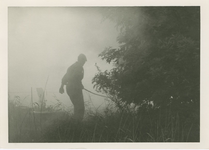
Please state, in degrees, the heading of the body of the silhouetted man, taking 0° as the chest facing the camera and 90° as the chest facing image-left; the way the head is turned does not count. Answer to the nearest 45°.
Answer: approximately 270°

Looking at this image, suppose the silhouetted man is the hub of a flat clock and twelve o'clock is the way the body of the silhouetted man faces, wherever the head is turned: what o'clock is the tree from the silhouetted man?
The tree is roughly at 12 o'clock from the silhouetted man.
